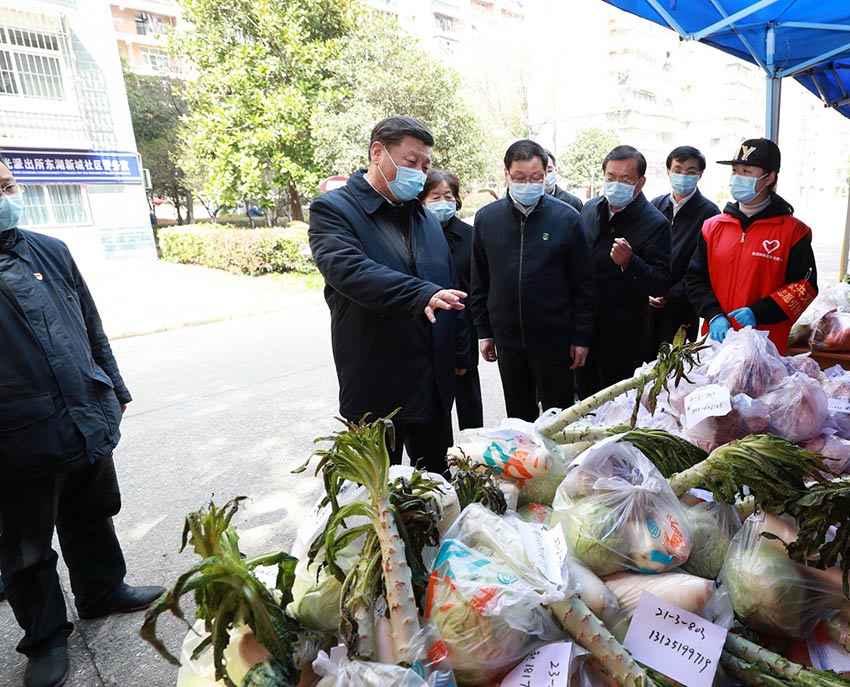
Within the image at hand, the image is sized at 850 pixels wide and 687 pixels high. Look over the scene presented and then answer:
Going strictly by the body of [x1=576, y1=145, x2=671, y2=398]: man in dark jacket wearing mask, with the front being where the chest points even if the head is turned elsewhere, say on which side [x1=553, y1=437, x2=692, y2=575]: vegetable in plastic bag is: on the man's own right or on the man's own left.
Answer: on the man's own left

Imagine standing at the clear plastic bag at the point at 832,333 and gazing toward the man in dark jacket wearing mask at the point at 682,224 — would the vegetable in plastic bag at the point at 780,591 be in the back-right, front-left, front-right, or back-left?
back-left

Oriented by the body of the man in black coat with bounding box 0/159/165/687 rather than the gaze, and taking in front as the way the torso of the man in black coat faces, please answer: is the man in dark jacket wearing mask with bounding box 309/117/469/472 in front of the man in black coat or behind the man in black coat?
in front

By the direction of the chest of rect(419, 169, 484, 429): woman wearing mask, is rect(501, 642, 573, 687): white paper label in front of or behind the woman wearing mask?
in front

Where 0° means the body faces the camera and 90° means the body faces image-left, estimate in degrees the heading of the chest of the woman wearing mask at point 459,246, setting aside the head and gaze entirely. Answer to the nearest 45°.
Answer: approximately 0°

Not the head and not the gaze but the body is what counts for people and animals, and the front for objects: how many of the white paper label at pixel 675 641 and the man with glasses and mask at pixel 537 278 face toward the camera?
2

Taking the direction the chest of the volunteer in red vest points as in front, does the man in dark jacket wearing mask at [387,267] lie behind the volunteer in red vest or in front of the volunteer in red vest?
in front

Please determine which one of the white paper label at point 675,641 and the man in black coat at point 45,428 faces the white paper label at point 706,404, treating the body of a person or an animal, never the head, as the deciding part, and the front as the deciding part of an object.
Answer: the man in black coat

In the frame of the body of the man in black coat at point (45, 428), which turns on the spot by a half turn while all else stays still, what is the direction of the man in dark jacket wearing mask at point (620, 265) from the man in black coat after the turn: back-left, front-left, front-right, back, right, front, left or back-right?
back-right

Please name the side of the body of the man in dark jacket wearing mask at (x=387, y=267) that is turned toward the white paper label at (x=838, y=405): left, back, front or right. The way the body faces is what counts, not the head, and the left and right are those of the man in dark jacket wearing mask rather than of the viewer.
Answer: front

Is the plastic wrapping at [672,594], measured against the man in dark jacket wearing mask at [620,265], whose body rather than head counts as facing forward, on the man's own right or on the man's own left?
on the man's own left

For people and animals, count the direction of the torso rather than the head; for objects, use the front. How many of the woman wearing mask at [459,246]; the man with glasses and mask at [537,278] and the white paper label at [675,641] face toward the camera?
3
